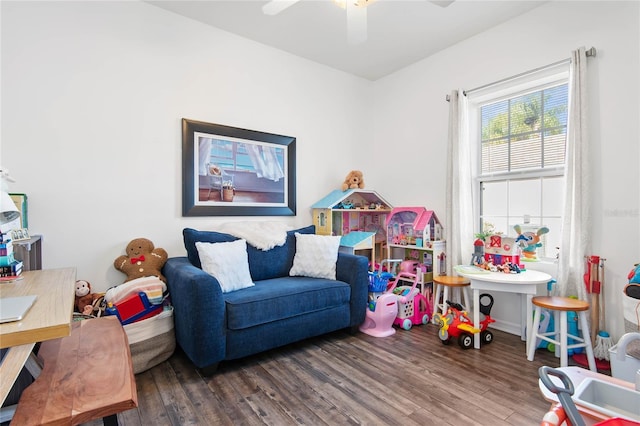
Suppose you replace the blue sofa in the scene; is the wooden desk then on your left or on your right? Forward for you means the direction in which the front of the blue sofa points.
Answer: on your right

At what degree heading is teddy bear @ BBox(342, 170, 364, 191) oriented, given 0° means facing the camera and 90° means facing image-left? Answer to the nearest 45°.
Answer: approximately 0°

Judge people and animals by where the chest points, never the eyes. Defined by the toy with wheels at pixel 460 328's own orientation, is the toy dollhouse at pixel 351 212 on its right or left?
on its right

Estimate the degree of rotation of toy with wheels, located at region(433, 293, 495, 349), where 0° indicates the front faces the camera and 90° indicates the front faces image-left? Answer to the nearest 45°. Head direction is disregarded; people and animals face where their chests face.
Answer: approximately 45°

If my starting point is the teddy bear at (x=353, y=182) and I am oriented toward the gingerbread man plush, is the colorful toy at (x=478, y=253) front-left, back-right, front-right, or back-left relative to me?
back-left

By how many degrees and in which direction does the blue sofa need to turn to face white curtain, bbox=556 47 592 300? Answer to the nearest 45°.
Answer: approximately 45° to its left

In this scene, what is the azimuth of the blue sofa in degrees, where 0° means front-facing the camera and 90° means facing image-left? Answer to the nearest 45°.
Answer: approximately 315°

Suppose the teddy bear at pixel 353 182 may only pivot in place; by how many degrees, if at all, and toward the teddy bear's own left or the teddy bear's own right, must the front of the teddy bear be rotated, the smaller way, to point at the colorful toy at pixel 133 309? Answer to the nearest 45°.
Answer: approximately 45° to the teddy bear's own right

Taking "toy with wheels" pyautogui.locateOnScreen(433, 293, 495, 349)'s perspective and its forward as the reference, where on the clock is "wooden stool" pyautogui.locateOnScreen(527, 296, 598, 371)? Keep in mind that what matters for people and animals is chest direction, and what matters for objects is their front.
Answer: The wooden stool is roughly at 8 o'clock from the toy with wheels.
